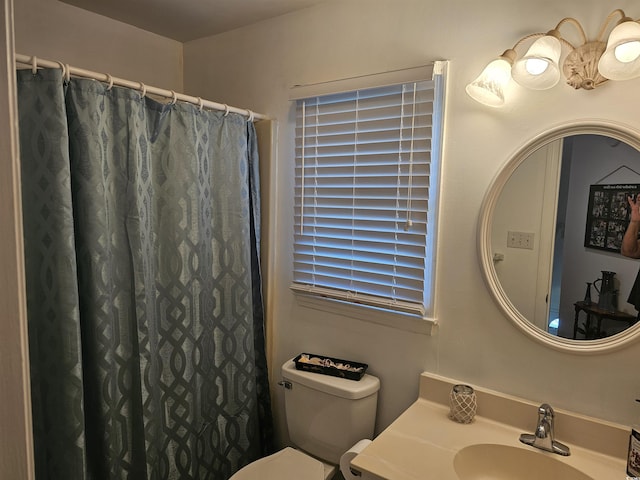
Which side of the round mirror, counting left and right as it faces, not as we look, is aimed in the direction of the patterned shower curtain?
right

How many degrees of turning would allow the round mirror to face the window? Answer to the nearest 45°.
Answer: approximately 90° to its right

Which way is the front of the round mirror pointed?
toward the camera

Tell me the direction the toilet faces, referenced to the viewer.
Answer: facing the viewer and to the left of the viewer

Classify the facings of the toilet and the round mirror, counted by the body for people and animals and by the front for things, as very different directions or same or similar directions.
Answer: same or similar directions

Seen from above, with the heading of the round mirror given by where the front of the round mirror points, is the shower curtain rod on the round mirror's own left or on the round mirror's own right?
on the round mirror's own right

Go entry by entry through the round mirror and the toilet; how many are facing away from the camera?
0

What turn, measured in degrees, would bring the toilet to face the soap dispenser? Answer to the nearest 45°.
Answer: approximately 90° to its left
